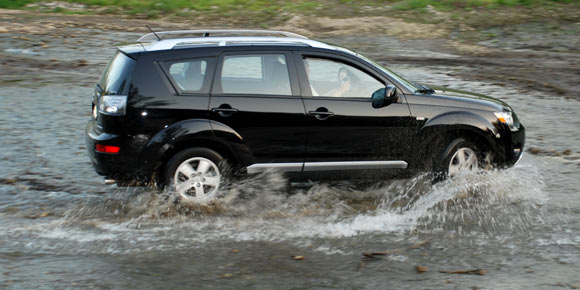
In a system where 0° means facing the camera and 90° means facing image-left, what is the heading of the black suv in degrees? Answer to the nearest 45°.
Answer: approximately 270°
